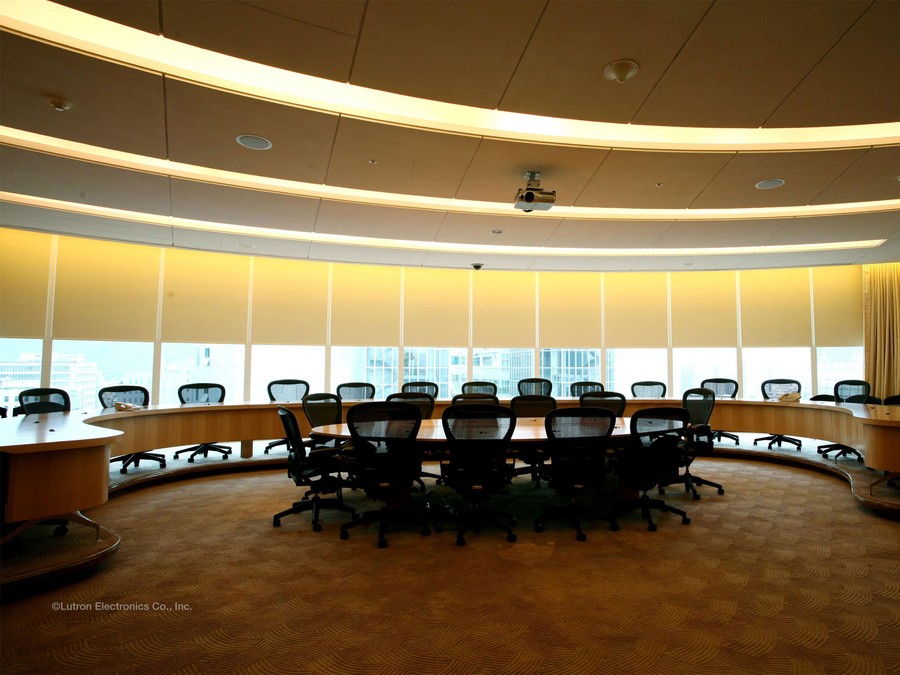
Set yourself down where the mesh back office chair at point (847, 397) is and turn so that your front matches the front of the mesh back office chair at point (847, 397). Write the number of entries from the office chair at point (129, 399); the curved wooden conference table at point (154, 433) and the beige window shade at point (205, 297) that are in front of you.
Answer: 3

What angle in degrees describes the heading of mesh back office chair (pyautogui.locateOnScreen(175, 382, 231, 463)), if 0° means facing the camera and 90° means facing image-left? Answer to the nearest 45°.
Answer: approximately 0°

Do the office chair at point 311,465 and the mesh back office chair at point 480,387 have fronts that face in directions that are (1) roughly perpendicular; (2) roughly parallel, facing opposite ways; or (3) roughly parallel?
roughly perpendicular

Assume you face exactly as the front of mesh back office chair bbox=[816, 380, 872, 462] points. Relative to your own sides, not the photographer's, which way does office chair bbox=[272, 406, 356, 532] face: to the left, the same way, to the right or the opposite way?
the opposite way

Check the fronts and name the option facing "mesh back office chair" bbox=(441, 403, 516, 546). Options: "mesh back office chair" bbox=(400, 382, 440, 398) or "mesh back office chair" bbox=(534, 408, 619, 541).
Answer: "mesh back office chair" bbox=(400, 382, 440, 398)

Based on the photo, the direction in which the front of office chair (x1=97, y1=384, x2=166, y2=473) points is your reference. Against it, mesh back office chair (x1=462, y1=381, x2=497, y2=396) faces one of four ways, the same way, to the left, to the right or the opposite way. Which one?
to the right

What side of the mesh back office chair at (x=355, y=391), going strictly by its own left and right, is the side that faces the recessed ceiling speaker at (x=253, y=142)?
front

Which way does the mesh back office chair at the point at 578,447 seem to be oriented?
away from the camera

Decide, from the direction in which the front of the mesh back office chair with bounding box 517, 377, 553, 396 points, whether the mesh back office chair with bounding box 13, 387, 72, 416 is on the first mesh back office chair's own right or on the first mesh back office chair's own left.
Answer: on the first mesh back office chair's own right

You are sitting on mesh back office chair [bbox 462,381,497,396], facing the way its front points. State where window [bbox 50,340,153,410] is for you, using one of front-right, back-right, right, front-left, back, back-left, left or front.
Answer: right

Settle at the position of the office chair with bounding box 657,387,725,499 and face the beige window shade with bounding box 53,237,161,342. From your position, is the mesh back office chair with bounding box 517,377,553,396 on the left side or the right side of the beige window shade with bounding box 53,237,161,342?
right

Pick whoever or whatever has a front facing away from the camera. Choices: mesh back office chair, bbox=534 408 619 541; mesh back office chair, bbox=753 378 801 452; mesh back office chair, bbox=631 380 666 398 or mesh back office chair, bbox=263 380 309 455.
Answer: mesh back office chair, bbox=534 408 619 541

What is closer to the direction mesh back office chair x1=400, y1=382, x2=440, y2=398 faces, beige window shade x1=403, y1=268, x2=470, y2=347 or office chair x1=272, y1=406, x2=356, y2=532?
the office chair

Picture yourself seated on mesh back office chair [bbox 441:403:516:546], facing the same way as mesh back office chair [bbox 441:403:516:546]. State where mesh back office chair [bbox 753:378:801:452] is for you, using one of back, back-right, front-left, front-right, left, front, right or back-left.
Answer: front-right

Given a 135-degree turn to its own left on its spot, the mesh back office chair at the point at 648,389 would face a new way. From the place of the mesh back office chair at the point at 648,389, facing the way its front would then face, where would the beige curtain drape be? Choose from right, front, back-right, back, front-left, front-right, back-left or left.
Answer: front

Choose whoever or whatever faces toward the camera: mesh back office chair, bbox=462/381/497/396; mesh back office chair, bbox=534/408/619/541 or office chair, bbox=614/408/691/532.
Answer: mesh back office chair, bbox=462/381/497/396

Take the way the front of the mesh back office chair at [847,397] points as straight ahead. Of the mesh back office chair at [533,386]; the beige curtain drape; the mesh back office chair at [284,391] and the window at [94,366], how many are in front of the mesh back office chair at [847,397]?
3

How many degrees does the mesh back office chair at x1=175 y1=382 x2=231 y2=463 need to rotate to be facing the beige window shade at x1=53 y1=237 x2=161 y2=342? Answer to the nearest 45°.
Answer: approximately 135° to its right
